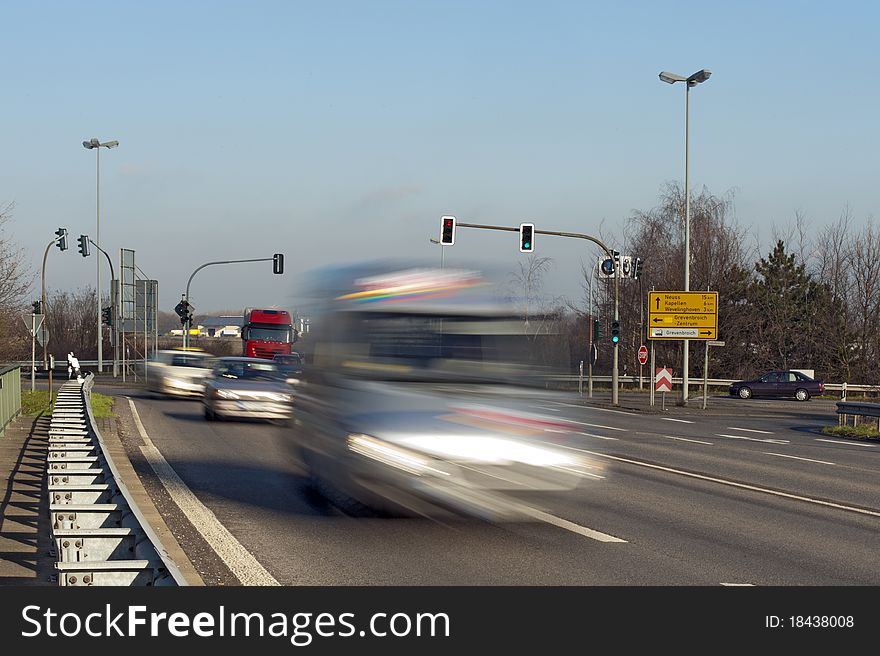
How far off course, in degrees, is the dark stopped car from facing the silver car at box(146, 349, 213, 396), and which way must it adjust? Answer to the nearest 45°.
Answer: approximately 45° to its left

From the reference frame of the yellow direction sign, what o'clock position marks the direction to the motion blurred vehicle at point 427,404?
The motion blurred vehicle is roughly at 12 o'clock from the yellow direction sign.

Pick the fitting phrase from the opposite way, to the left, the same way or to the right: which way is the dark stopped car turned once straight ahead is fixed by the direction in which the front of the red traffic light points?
to the right

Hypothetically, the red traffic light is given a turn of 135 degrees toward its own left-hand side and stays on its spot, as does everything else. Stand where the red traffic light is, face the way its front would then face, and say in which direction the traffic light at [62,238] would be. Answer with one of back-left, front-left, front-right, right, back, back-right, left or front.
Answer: left

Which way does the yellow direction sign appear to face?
toward the camera

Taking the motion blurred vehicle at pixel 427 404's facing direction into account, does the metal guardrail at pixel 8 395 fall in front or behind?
behind

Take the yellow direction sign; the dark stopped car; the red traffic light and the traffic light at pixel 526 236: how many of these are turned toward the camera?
3

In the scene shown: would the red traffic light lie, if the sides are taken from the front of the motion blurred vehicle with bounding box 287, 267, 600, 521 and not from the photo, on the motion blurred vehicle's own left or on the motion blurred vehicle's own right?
on the motion blurred vehicle's own left

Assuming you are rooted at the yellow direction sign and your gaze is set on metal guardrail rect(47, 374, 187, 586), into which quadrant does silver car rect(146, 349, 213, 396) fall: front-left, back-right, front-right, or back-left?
front-right

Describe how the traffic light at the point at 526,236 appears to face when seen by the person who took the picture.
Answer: facing the viewer

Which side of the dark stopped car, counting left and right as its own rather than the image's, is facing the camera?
left

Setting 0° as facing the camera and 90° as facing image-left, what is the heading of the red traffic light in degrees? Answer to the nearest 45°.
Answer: approximately 0°
